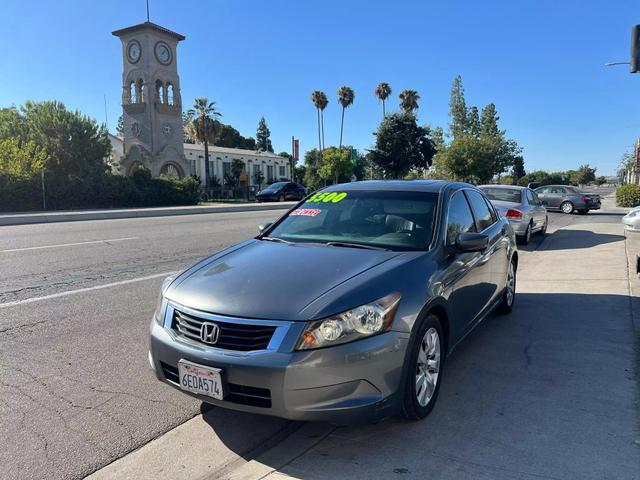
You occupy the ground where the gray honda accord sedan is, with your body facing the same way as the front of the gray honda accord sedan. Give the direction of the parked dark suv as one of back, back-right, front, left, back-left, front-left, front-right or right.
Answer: back-right

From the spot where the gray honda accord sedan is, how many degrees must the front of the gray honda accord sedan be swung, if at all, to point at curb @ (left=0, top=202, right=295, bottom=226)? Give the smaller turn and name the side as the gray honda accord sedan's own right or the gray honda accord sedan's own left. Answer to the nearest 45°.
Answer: approximately 90° to the gray honda accord sedan's own right

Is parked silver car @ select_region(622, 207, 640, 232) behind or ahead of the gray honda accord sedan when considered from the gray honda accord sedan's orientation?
behind

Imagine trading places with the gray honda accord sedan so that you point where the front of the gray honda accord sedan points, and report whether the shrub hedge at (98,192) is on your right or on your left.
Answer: on your right

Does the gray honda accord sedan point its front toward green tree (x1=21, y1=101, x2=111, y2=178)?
no

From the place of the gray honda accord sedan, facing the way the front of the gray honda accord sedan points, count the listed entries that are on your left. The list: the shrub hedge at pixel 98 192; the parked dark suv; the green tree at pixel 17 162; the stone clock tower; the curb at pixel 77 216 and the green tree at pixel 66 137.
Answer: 0

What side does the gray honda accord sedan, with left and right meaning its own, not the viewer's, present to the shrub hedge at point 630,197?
back

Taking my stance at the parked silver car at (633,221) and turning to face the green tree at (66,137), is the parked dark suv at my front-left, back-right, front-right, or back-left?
front-right

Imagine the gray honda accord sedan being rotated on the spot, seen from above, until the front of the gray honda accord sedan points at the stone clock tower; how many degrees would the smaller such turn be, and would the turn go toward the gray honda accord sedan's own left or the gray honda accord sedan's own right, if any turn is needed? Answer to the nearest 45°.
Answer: approximately 135° to the gray honda accord sedan's own right

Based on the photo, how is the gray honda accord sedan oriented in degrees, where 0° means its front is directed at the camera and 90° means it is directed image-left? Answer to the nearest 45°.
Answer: approximately 45°

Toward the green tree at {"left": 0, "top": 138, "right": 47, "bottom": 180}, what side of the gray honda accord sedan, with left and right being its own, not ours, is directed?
right

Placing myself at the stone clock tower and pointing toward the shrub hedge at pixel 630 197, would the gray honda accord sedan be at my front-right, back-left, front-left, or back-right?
front-right

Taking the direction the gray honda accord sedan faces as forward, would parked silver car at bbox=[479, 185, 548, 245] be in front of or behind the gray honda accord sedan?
behind
